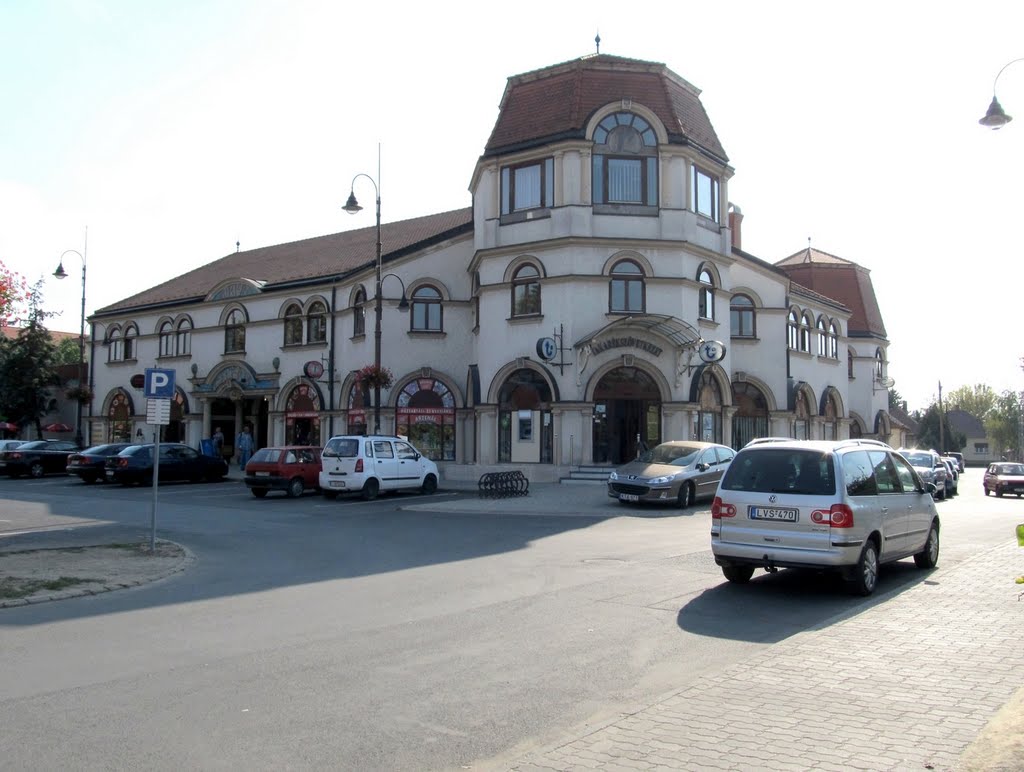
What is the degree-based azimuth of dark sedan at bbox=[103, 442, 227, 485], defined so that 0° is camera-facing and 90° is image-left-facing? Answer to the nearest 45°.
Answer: approximately 225°

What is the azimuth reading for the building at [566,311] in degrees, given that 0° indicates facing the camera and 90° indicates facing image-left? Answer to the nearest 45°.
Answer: approximately 0°

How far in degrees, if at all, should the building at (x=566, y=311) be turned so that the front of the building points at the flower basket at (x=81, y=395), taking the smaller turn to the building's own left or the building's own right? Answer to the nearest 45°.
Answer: approximately 135° to the building's own right

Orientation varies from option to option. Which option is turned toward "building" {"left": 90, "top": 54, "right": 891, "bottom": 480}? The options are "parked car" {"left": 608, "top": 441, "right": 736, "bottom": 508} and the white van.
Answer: the white van

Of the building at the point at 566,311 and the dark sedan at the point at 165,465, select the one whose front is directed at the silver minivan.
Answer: the building

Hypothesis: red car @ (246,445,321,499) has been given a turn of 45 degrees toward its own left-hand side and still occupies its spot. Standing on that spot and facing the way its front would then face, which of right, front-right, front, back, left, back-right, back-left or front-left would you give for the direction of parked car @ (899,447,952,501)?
right

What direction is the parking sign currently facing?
toward the camera

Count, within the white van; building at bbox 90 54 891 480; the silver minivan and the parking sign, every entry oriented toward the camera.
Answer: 2

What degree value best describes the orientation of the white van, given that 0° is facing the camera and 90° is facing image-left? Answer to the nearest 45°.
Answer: approximately 225°

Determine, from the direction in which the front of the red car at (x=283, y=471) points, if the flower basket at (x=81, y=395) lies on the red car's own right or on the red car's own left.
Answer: on the red car's own left

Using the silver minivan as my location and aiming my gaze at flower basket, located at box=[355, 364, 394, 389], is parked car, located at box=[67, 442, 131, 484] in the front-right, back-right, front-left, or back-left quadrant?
front-left

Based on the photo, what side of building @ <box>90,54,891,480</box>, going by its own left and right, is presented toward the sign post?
front

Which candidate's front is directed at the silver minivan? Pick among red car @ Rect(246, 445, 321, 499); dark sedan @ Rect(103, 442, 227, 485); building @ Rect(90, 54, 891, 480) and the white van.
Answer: the building

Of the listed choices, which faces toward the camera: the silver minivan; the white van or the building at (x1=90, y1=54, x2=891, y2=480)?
the building

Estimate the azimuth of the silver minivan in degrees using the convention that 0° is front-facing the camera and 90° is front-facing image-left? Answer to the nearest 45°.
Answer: approximately 225°

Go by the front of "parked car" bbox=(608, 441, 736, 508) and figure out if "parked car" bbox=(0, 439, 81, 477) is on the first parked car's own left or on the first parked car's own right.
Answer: on the first parked car's own right

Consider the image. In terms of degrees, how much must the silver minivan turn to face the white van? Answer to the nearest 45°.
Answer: approximately 90° to its left
